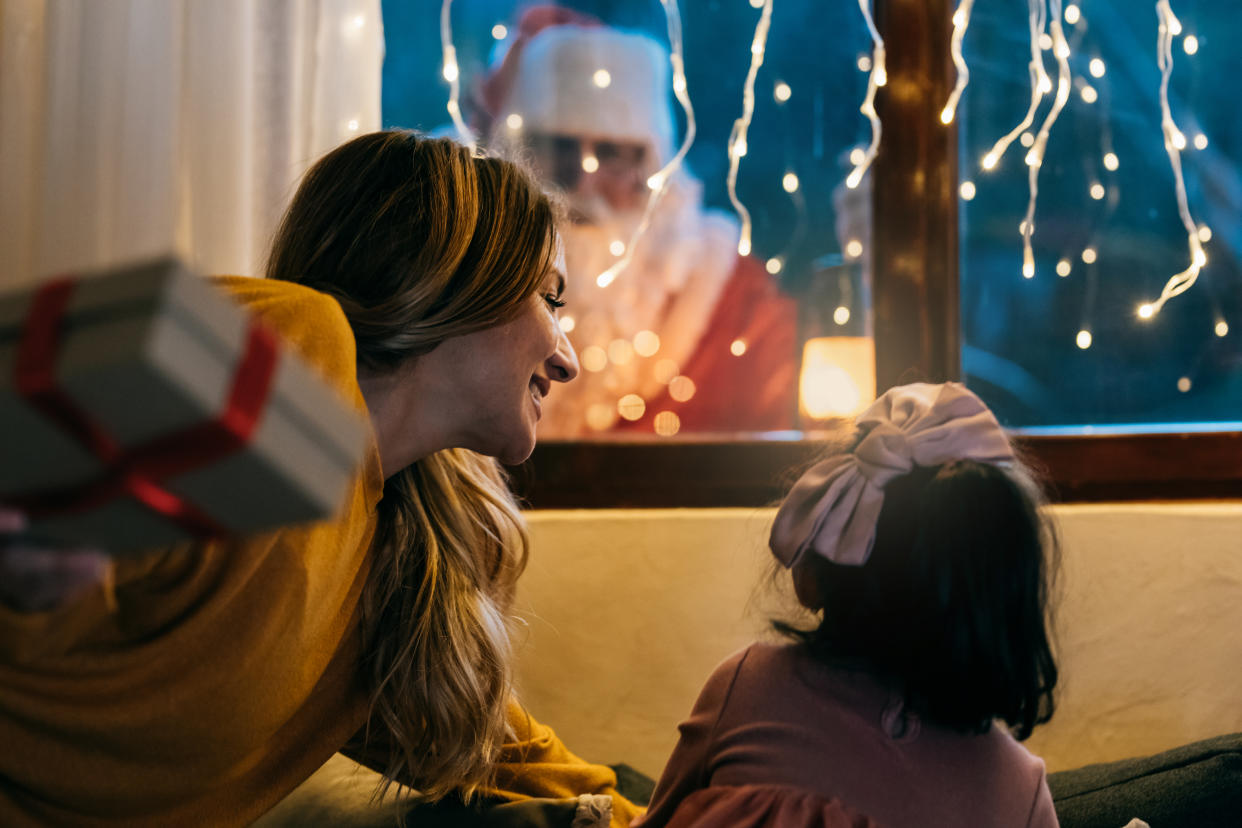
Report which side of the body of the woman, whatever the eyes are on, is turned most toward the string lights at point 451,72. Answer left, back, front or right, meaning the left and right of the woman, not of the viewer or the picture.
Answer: left

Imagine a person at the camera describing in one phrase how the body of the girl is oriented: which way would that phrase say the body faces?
away from the camera

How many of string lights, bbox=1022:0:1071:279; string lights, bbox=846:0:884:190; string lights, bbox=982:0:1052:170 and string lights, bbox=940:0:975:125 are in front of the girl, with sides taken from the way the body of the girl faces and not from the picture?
4

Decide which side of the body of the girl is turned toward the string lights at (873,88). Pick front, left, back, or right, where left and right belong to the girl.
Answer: front

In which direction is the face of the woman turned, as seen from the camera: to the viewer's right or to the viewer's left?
to the viewer's right

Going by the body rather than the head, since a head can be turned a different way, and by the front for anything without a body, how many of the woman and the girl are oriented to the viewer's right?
1

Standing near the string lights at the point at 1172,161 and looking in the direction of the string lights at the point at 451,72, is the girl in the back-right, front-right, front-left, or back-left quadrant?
front-left

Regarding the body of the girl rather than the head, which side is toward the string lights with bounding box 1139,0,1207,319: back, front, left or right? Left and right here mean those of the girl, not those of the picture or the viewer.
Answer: front

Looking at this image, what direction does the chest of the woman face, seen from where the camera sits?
to the viewer's right
